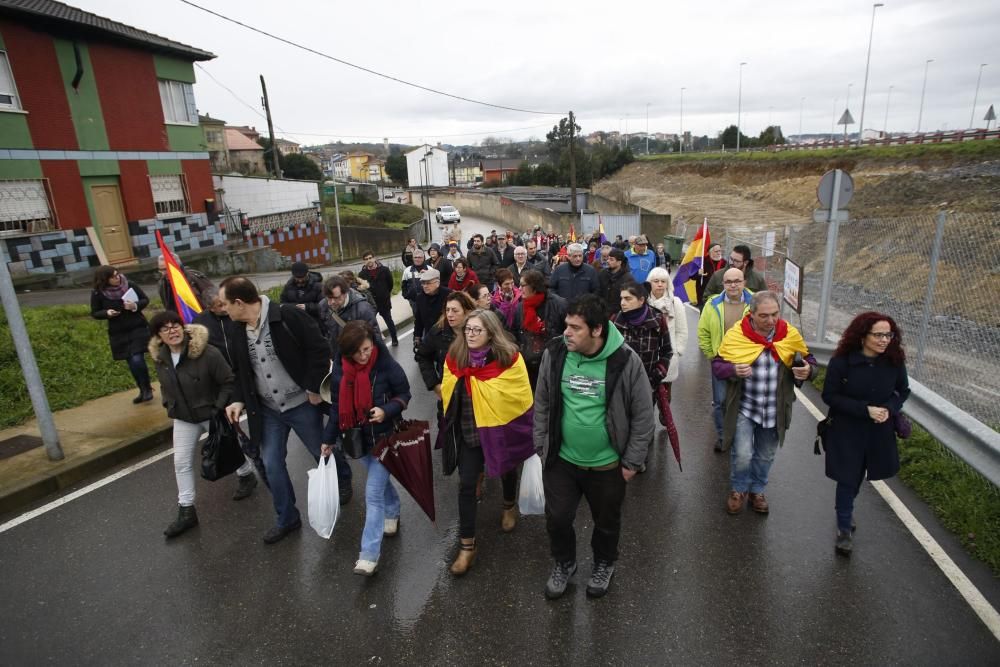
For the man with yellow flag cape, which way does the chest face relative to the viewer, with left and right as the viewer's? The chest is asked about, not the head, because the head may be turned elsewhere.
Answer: facing the viewer

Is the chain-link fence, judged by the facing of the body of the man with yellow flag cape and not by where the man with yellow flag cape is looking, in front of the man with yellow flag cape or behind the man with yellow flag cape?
behind

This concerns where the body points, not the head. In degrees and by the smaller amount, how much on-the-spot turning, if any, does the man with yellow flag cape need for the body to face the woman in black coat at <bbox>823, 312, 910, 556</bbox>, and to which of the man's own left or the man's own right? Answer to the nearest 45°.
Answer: approximately 90° to the man's own left

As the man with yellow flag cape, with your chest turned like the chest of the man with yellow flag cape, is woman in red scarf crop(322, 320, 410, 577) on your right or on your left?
on your right

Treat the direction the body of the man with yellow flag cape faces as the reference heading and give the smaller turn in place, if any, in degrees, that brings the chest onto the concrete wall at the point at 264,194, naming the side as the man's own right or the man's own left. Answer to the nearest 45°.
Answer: approximately 135° to the man's own right

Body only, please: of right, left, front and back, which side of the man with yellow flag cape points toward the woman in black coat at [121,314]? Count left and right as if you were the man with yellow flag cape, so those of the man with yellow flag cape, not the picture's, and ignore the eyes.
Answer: right

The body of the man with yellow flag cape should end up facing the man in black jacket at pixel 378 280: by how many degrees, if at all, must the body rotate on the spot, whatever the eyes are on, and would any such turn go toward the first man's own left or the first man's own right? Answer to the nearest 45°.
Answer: approximately 135° to the first man's own right

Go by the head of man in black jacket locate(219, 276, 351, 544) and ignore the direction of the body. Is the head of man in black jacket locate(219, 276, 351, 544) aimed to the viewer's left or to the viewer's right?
to the viewer's left

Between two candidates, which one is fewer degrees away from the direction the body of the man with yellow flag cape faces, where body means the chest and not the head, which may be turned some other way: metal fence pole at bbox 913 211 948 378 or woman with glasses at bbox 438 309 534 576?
the woman with glasses

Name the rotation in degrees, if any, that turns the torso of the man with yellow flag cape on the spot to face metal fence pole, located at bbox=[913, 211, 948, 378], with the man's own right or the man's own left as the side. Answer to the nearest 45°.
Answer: approximately 135° to the man's own left

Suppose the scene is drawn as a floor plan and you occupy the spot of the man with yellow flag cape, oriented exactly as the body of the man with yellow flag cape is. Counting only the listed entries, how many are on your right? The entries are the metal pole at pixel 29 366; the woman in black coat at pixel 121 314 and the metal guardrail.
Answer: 2

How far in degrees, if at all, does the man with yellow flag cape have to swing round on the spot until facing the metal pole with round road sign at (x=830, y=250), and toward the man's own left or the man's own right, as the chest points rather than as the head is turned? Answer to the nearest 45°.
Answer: approximately 180°
